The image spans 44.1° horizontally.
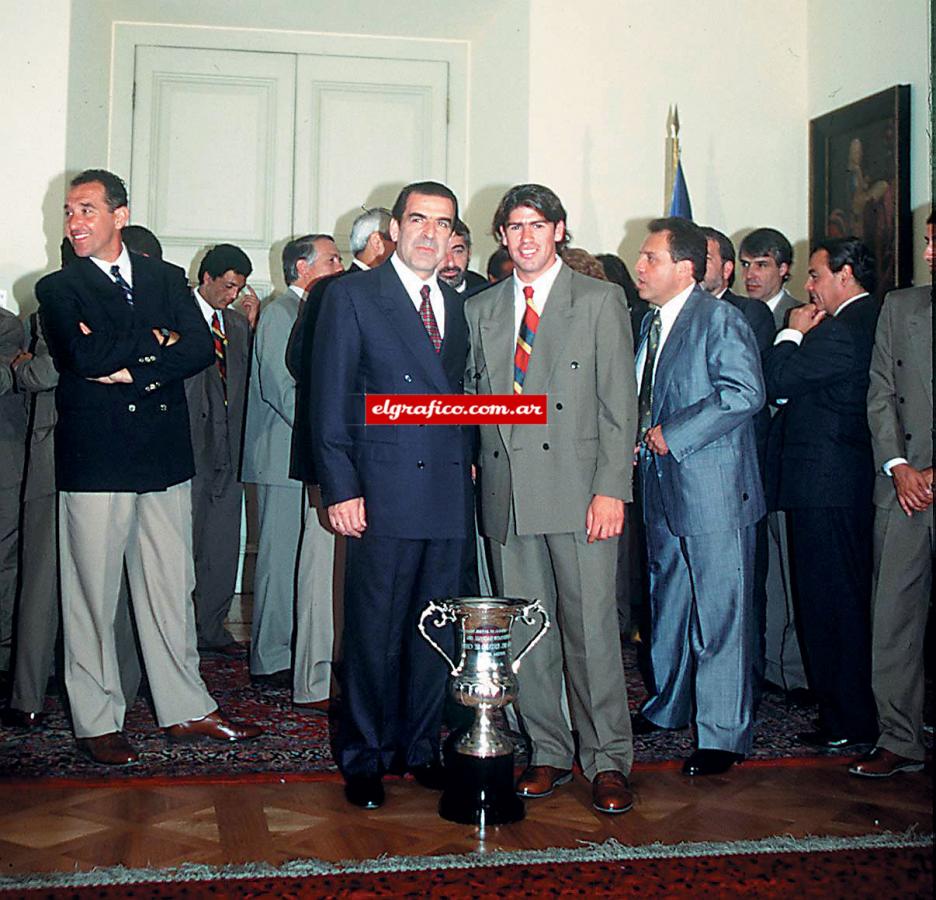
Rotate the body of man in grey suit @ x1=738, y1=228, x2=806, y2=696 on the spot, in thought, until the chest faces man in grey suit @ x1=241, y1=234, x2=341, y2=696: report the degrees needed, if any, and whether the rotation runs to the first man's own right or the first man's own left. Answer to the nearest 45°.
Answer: approximately 45° to the first man's own right

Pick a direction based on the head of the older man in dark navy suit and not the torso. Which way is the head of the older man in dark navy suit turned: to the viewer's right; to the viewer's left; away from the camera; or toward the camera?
toward the camera

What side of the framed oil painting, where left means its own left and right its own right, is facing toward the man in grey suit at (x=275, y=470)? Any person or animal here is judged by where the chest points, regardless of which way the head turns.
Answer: front

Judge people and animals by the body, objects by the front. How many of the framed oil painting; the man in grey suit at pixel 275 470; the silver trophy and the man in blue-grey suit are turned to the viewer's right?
1

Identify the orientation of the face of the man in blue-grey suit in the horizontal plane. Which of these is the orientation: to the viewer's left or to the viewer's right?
to the viewer's left

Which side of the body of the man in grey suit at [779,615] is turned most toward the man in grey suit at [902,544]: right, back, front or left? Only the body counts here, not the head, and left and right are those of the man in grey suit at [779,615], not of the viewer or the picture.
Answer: left

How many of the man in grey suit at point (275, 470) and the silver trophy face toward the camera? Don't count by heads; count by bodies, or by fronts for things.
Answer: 1

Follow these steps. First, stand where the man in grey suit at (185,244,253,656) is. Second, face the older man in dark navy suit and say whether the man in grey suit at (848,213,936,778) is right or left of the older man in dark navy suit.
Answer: left

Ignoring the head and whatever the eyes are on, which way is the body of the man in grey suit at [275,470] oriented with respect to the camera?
to the viewer's right

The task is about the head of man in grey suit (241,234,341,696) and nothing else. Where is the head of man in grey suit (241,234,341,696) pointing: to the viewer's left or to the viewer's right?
to the viewer's right

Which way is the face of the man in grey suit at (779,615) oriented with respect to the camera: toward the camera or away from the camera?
toward the camera

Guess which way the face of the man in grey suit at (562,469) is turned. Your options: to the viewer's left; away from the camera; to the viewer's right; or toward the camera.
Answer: toward the camera

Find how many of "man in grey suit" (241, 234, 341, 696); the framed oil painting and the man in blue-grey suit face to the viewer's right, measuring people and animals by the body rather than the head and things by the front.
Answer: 1

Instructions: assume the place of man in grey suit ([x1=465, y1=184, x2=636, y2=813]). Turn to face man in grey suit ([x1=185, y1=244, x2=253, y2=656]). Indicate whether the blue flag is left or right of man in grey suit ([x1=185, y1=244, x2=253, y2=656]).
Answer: right

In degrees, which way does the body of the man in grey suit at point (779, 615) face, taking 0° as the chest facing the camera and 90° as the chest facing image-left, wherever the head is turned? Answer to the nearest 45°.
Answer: approximately 45°

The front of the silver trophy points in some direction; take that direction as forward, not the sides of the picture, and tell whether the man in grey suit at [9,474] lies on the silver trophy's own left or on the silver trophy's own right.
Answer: on the silver trophy's own right

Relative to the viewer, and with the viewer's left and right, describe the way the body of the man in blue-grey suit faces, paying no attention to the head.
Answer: facing the viewer and to the left of the viewer

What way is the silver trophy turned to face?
toward the camera
